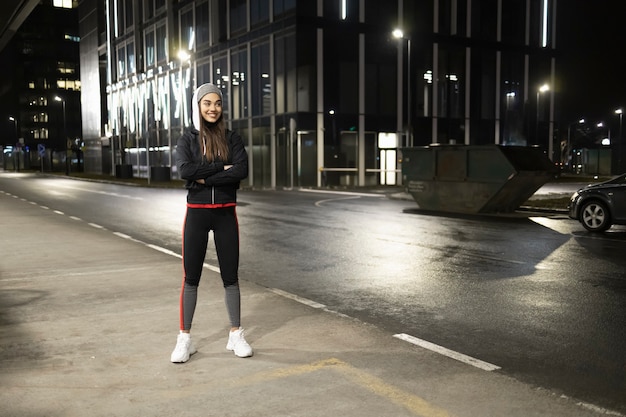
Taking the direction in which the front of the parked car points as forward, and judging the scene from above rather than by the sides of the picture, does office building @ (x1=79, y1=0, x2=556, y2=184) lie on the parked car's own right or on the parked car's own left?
on the parked car's own right

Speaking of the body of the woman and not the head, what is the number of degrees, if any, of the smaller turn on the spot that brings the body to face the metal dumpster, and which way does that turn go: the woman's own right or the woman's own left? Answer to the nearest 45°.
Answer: approximately 135° to the woman's own left

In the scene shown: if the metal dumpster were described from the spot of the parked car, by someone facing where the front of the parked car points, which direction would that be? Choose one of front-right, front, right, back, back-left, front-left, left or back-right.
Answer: front-right

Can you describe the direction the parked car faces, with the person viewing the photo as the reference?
facing to the left of the viewer

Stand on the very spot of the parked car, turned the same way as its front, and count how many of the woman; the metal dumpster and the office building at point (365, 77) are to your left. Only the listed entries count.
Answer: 1

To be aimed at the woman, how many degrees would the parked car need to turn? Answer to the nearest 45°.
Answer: approximately 90° to its left

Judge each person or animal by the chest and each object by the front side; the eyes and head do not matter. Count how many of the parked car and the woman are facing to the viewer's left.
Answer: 1

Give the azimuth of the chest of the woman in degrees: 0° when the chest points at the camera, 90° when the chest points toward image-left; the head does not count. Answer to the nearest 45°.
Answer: approximately 0°
